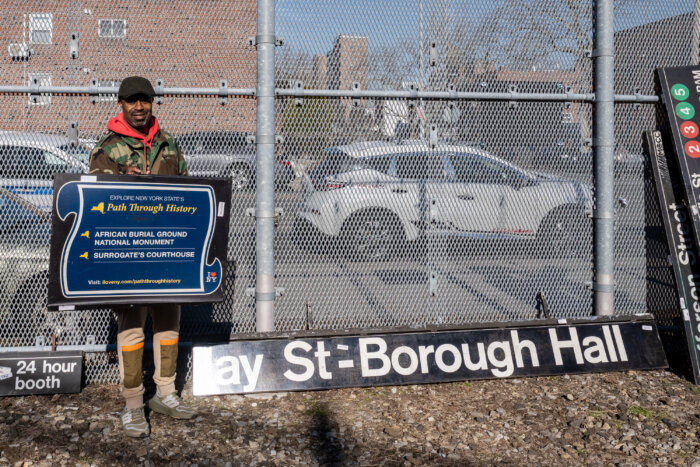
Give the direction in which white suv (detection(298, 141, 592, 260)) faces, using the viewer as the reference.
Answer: facing to the right of the viewer

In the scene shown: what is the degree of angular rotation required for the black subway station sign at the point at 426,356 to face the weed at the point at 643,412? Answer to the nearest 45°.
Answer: approximately 90° to its left

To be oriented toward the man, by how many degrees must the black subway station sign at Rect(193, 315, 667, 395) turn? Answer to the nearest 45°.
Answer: approximately 45° to its right

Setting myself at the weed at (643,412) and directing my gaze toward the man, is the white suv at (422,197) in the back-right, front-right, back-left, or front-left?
front-right

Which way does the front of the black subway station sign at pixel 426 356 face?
toward the camera

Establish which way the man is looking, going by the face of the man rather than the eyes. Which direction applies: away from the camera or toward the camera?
toward the camera

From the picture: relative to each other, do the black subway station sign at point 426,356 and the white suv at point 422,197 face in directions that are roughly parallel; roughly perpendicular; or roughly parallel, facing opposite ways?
roughly perpendicular

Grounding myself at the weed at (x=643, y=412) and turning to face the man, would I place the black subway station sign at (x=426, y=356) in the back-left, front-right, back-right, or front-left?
front-right

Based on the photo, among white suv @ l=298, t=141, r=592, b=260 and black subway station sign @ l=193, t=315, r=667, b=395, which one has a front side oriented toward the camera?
the black subway station sign

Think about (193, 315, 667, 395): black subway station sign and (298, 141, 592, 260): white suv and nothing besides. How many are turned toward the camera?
1

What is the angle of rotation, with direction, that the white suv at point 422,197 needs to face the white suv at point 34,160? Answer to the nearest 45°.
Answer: approximately 180°
